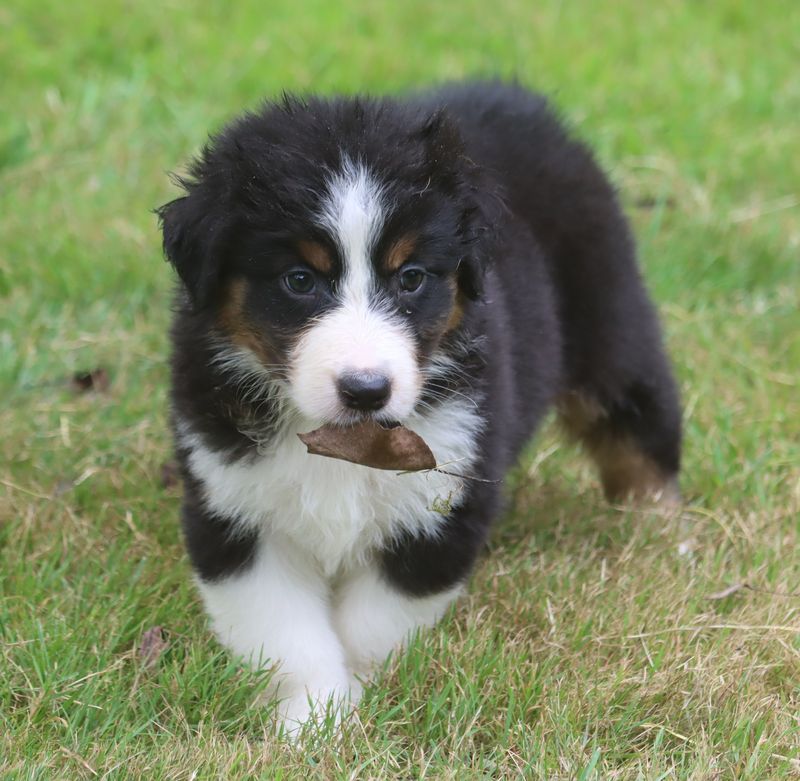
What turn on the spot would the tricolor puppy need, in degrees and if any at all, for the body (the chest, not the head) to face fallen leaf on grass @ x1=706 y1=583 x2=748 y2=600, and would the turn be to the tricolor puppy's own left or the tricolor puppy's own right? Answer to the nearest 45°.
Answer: approximately 135° to the tricolor puppy's own left

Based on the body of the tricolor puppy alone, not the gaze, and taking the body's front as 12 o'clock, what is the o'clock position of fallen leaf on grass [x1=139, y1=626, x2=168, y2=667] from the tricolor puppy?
The fallen leaf on grass is roughly at 1 o'clock from the tricolor puppy.

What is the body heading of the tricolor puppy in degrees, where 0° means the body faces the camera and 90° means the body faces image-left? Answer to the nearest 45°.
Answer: approximately 45°

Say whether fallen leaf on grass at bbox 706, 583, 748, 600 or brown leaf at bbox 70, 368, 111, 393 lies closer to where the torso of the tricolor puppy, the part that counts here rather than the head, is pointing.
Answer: the brown leaf

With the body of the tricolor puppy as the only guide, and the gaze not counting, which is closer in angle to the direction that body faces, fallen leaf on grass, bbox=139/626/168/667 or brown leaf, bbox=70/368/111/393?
the fallen leaf on grass

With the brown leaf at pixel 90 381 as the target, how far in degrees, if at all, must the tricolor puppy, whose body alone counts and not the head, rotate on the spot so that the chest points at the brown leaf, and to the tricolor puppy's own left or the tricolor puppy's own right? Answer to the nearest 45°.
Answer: approximately 90° to the tricolor puppy's own right
